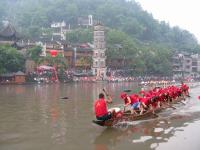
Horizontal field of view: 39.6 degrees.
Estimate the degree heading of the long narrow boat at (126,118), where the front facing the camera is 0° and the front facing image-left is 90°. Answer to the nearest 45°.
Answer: approximately 45°
